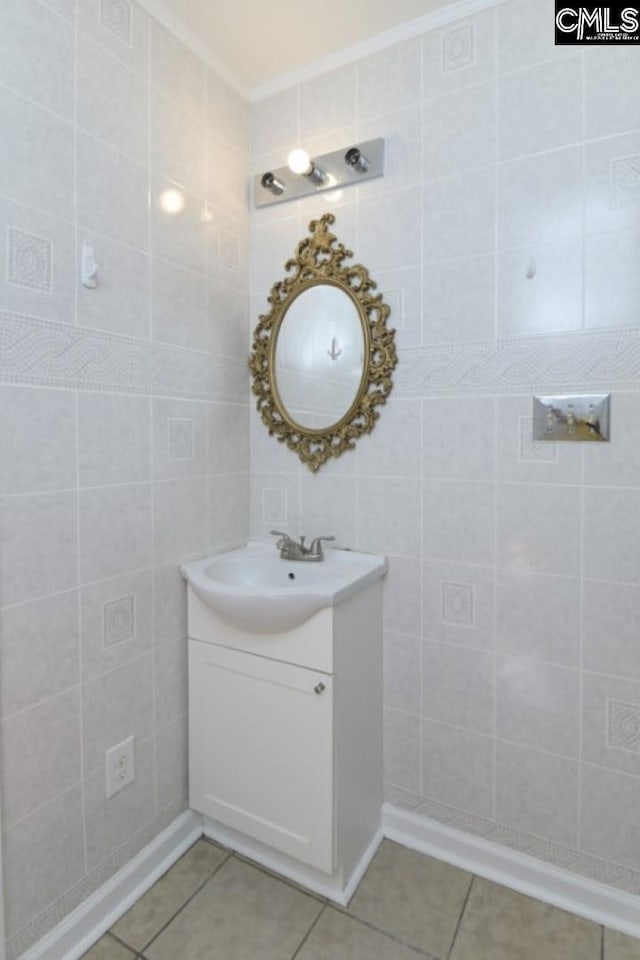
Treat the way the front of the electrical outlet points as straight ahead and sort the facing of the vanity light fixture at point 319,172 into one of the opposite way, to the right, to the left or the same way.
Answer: to the right

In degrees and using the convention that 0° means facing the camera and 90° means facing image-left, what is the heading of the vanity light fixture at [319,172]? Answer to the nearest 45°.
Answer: approximately 45°

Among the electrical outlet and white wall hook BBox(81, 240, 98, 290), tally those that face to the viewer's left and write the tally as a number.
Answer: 0

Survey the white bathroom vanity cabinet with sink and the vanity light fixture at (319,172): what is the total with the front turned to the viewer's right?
0

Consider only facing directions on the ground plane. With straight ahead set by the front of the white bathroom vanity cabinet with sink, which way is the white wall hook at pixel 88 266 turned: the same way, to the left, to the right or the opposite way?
to the left

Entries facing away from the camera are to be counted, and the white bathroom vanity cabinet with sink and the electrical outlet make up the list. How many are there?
0
